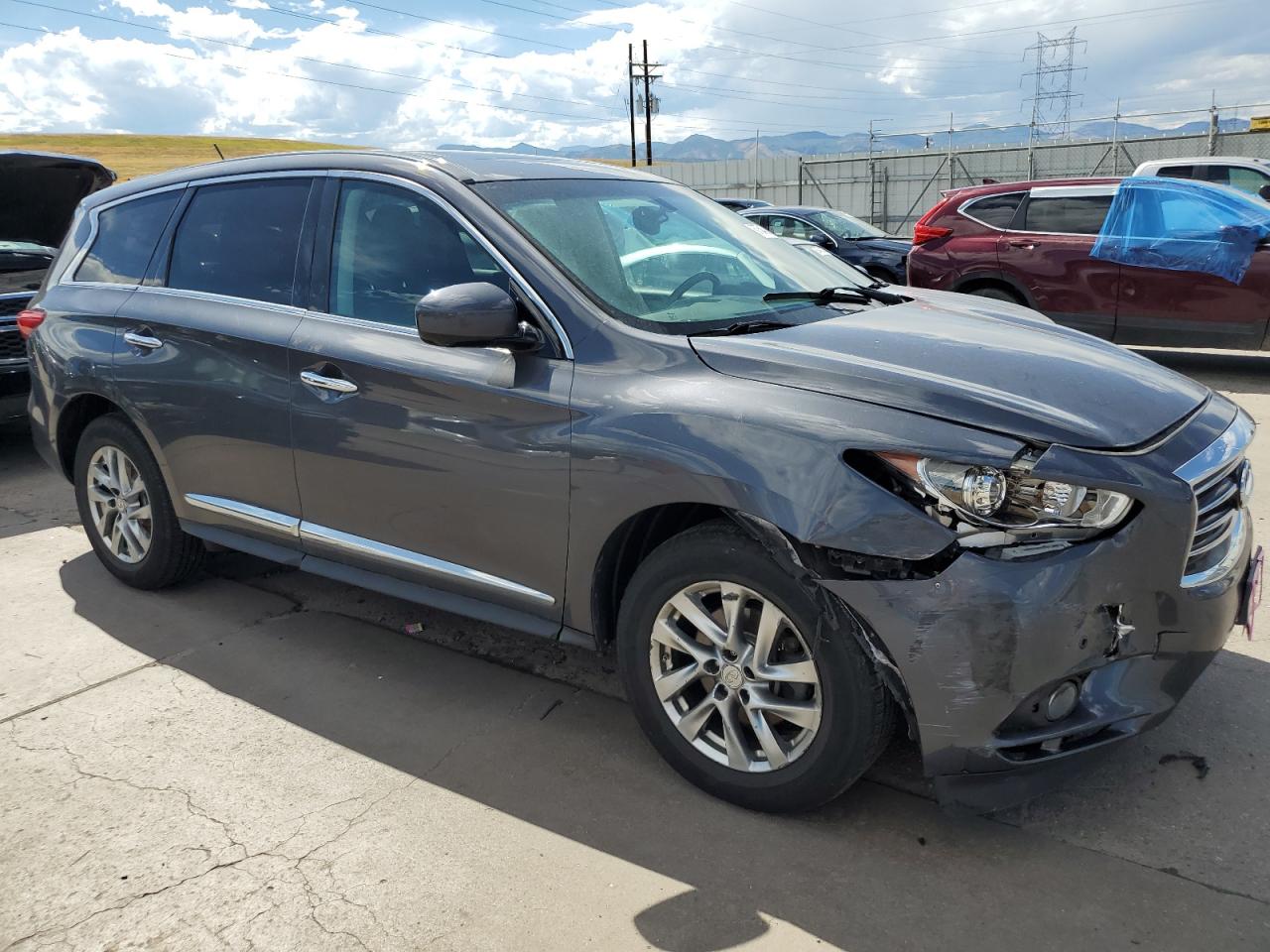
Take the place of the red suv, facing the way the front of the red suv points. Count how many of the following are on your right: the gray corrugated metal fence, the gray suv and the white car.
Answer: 1

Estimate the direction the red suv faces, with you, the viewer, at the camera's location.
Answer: facing to the right of the viewer

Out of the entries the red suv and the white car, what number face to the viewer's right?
2

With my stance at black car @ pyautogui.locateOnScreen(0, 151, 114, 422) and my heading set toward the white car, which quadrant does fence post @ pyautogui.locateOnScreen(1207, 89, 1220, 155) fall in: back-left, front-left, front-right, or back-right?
front-left

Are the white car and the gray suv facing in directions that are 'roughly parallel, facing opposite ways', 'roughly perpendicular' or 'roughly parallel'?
roughly parallel

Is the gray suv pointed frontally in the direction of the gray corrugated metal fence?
no

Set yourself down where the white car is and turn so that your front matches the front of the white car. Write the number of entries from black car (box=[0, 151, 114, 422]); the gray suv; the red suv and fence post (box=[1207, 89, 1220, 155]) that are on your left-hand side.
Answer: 1

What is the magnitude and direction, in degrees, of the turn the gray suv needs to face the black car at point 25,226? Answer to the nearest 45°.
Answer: approximately 180°

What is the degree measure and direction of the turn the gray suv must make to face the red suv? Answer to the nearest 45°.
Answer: approximately 90° to its left

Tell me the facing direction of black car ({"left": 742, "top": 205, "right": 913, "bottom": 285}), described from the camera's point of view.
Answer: facing the viewer and to the right of the viewer

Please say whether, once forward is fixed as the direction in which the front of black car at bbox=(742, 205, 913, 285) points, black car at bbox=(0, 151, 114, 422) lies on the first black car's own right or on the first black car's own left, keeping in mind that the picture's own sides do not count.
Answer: on the first black car's own right

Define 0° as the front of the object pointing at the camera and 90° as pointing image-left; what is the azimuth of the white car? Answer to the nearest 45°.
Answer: approximately 270°

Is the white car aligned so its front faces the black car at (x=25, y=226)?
no

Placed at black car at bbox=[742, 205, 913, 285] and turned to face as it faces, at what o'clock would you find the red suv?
The red suv is roughly at 1 o'clock from the black car.

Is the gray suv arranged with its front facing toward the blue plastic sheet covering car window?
no

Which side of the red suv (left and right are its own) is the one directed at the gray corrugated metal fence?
left

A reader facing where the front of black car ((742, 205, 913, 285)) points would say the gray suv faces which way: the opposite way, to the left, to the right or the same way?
the same way
